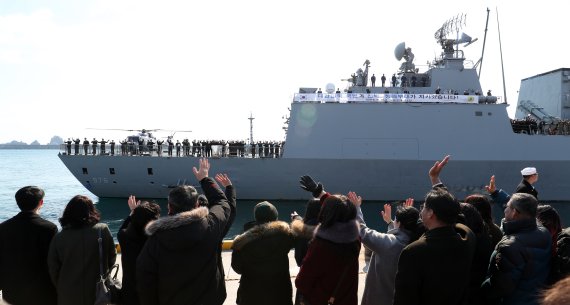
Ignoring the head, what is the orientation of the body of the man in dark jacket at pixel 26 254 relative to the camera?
away from the camera

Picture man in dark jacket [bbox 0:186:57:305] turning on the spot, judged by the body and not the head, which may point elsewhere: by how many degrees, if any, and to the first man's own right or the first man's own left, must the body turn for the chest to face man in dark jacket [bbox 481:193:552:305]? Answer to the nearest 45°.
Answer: approximately 135° to the first man's own right

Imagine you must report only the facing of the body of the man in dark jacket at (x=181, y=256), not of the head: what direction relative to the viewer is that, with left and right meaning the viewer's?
facing away from the viewer

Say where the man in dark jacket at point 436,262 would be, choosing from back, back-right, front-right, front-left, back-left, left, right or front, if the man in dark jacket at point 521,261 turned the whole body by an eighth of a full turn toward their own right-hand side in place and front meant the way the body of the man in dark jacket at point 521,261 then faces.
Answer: back-left

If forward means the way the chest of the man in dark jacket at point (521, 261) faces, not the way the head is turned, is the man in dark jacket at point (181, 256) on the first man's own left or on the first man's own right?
on the first man's own left

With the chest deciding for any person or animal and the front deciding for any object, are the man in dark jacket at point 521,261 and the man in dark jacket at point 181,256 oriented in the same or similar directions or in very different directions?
same or similar directions

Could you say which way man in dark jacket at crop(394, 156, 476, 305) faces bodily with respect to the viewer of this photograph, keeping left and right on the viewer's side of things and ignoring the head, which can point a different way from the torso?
facing away from the viewer and to the left of the viewer

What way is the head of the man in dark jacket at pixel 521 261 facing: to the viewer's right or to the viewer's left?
to the viewer's left

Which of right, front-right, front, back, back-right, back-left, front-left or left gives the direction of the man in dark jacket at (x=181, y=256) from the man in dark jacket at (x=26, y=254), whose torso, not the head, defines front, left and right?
back-right

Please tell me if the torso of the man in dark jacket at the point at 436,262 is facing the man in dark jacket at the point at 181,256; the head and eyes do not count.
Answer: no

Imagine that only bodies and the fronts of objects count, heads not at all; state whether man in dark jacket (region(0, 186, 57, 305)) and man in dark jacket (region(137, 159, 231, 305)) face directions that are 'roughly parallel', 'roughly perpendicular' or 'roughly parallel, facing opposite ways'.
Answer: roughly parallel

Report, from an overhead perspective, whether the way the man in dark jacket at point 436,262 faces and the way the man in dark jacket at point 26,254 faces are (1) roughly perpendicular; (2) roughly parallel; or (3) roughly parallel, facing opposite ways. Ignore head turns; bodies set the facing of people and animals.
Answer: roughly parallel

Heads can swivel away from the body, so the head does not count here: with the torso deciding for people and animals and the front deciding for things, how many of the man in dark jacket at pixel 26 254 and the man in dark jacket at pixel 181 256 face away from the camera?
2
